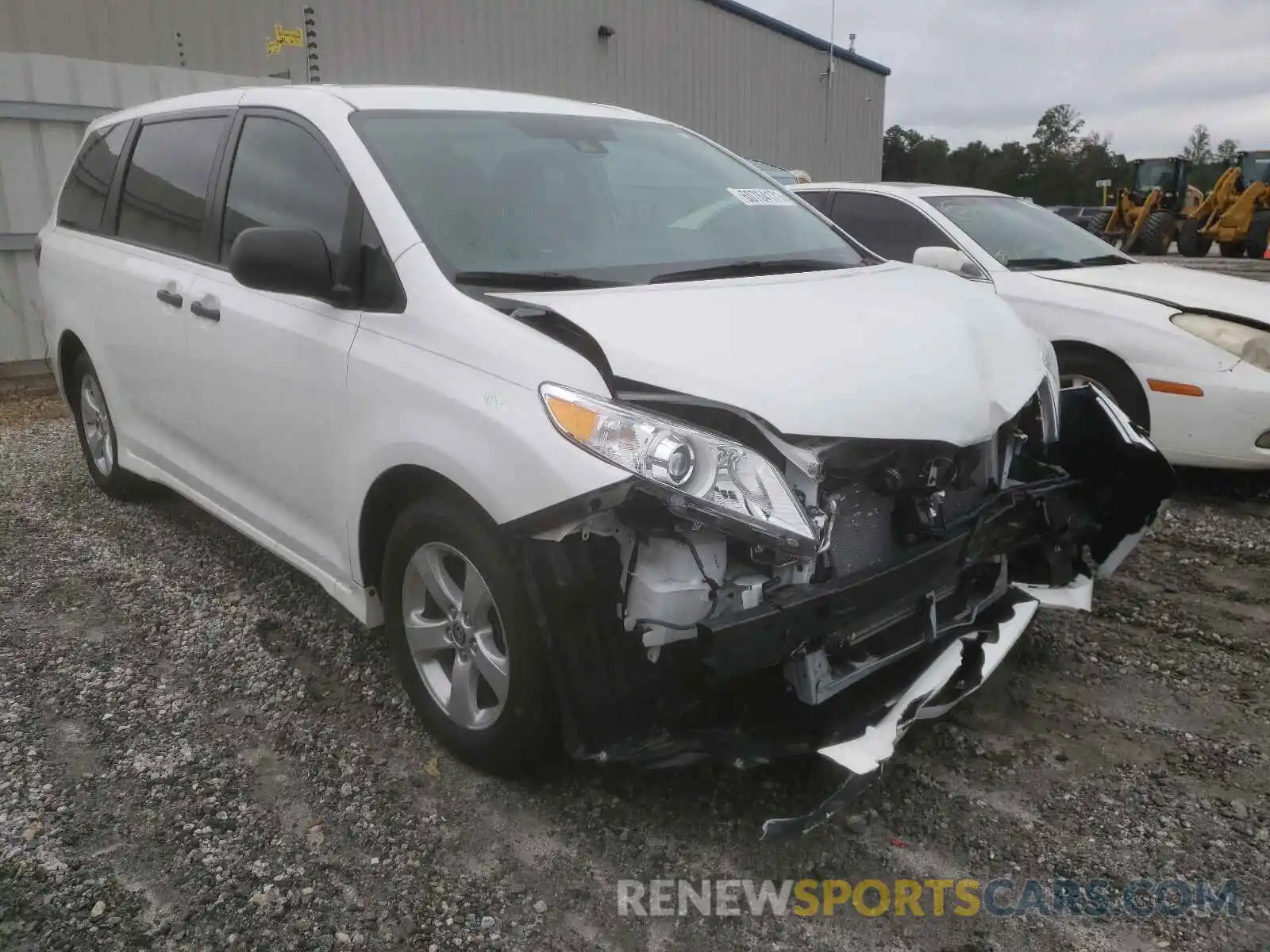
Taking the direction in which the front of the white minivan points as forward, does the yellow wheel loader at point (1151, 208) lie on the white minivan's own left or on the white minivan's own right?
on the white minivan's own left

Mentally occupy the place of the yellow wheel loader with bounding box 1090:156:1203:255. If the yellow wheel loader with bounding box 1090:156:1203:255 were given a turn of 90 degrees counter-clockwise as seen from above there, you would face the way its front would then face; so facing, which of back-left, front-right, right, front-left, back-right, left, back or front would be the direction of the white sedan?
front-right

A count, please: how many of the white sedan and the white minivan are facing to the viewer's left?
0

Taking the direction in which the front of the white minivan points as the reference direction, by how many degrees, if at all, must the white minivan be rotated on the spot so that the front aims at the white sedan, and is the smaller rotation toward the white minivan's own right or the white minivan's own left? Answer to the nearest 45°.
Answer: approximately 90° to the white minivan's own left

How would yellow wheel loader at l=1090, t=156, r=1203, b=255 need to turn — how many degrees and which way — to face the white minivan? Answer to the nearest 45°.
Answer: approximately 45° to its left

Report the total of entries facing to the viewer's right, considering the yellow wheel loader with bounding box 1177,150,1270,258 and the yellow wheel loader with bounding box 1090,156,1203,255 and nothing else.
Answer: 0

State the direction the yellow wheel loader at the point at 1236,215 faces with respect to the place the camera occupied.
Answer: facing the viewer and to the left of the viewer

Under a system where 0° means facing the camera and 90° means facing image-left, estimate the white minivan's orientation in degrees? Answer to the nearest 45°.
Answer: approximately 315°

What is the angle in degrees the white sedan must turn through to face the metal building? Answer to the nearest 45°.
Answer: approximately 180°

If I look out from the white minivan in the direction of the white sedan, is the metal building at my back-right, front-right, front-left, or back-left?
front-left

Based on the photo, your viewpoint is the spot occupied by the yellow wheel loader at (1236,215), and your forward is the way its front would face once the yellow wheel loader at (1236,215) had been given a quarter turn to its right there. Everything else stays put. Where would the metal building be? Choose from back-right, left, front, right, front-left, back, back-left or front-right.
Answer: left

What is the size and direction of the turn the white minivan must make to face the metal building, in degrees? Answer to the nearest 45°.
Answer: approximately 135° to its left
